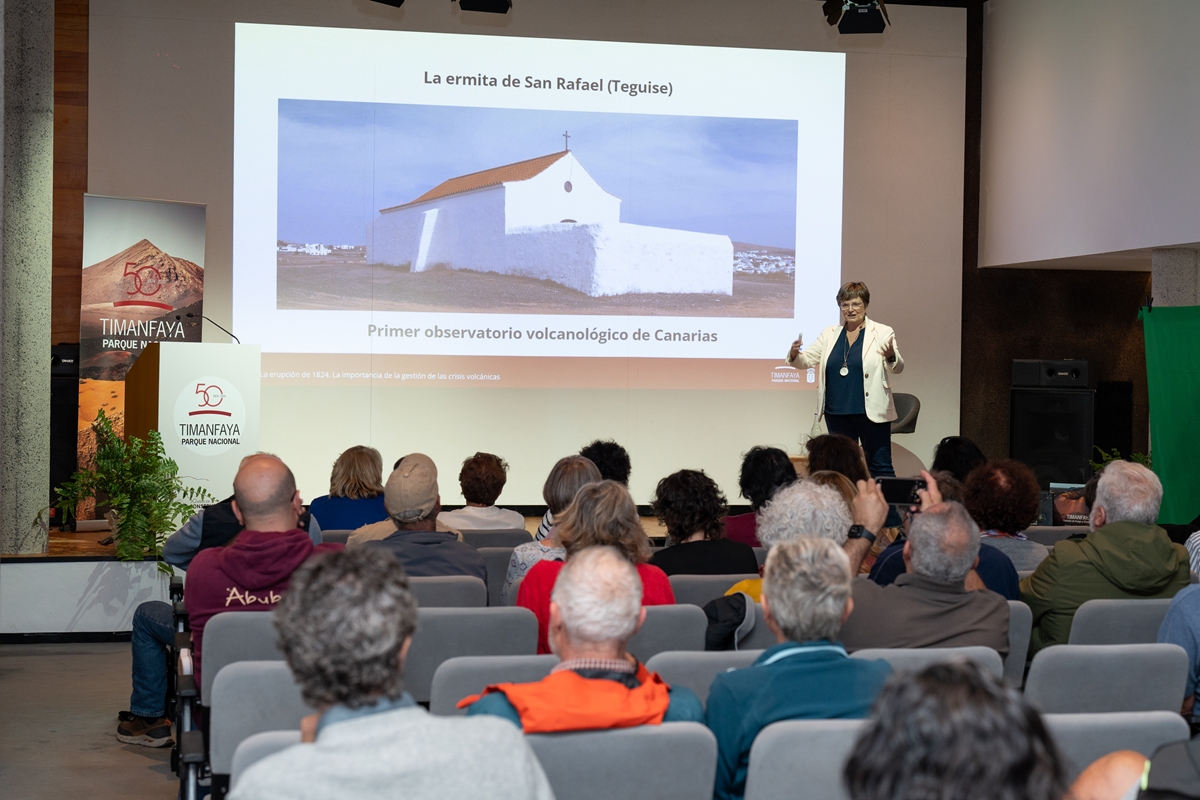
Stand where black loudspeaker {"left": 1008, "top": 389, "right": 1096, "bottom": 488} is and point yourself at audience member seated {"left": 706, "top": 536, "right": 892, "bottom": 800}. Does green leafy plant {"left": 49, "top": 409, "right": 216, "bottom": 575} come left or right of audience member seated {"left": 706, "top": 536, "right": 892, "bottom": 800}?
right

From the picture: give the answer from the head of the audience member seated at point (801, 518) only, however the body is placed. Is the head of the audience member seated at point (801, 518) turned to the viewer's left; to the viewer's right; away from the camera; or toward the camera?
away from the camera

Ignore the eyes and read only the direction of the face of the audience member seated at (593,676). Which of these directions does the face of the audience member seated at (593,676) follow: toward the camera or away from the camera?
away from the camera

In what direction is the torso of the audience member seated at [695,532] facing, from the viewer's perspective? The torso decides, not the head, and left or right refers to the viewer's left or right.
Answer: facing away from the viewer

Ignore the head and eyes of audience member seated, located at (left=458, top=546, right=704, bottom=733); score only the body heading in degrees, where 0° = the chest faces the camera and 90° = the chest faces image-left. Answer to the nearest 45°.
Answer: approximately 180°

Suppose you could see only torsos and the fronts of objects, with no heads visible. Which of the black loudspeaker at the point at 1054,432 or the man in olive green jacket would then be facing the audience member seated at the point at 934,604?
the black loudspeaker

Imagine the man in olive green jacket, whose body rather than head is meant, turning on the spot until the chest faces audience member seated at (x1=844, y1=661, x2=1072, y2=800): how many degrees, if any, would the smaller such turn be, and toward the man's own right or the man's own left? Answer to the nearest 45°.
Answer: approximately 135° to the man's own left

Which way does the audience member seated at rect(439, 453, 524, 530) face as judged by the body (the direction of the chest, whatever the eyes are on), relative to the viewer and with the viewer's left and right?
facing away from the viewer

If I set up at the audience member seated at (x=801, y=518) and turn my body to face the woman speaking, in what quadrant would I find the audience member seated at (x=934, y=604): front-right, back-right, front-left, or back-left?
back-right

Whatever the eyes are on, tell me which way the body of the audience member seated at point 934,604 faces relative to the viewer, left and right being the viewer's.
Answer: facing away from the viewer

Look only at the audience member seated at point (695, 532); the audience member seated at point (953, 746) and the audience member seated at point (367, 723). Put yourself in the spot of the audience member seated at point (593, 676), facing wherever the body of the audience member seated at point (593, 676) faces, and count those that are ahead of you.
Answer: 1

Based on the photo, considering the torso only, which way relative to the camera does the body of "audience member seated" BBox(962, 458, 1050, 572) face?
away from the camera

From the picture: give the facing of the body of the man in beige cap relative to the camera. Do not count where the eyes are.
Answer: away from the camera

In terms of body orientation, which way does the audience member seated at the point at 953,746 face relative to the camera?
away from the camera

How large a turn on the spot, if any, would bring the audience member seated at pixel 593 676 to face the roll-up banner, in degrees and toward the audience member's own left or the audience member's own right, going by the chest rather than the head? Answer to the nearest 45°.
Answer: approximately 45° to the audience member's own left

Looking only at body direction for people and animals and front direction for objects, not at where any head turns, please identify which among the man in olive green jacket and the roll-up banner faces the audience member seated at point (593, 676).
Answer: the roll-up banner
